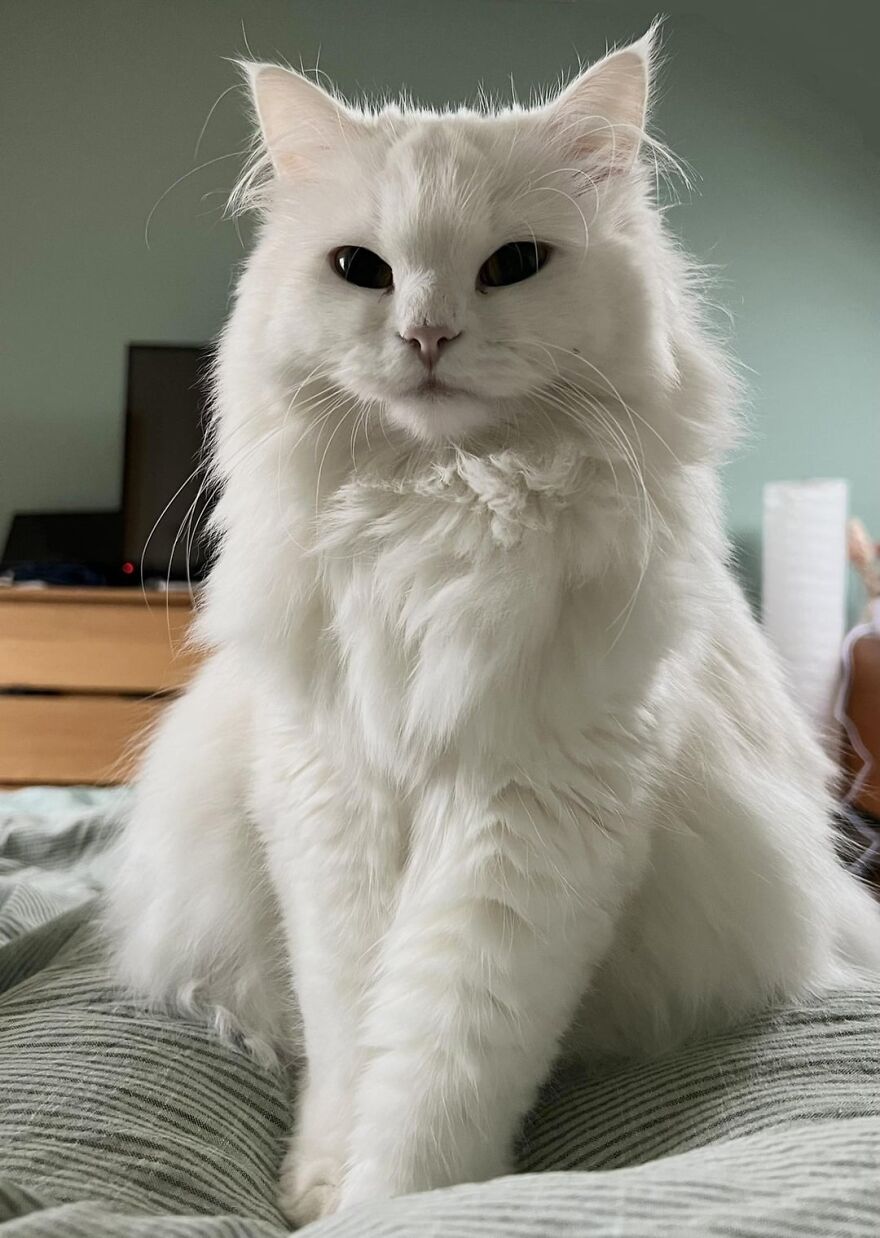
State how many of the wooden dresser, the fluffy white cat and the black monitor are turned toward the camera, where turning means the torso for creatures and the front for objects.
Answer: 3

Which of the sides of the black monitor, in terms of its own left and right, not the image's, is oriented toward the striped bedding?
front

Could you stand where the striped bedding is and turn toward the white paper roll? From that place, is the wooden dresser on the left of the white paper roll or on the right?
left

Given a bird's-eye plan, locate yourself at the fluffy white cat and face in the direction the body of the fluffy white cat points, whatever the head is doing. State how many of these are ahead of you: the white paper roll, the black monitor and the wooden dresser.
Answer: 0

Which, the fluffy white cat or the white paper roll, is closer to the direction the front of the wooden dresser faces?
the fluffy white cat

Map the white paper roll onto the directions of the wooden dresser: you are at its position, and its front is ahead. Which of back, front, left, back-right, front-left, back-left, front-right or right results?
left

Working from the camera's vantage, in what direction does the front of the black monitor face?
facing the viewer

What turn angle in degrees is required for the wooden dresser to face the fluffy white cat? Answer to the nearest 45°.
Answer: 0° — it already faces it

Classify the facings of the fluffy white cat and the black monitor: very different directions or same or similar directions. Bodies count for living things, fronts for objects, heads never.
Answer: same or similar directions

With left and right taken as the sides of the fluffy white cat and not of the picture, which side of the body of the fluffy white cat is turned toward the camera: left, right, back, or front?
front

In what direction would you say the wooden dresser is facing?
toward the camera

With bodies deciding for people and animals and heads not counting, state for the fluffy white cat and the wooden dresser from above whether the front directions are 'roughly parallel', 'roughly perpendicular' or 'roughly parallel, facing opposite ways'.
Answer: roughly parallel

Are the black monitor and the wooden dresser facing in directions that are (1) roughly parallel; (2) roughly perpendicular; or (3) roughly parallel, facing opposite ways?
roughly parallel

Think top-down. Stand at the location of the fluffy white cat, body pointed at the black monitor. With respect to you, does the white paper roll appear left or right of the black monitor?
right

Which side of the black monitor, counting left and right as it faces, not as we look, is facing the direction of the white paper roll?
left

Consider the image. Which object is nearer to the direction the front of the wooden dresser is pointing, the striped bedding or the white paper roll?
the striped bedding

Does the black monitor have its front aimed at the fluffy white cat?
yes
